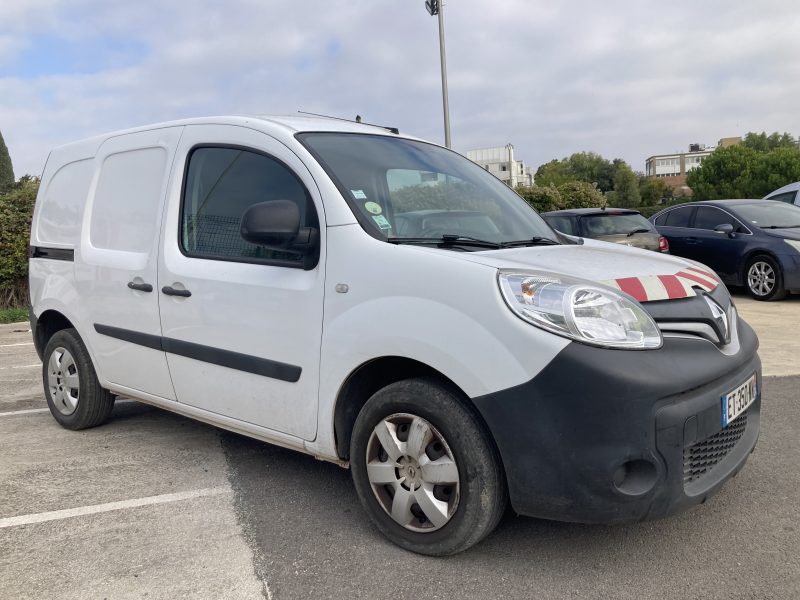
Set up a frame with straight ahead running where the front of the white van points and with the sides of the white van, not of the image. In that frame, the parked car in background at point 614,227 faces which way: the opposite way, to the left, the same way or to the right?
the opposite way

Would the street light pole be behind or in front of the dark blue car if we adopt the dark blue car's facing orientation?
behind

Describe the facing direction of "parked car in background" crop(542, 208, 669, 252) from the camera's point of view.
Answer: facing away from the viewer and to the left of the viewer

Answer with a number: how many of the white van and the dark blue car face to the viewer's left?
0

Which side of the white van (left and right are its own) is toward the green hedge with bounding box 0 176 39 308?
back

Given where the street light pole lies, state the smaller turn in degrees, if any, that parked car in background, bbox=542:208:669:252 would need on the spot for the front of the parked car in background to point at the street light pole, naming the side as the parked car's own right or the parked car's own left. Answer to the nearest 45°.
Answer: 0° — it already faces it

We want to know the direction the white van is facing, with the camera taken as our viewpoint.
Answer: facing the viewer and to the right of the viewer

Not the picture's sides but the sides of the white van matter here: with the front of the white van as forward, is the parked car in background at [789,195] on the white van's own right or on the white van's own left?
on the white van's own left

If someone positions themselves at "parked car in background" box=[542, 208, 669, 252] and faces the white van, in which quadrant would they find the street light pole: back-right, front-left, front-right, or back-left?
back-right

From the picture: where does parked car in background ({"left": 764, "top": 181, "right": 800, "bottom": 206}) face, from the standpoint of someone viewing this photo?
facing to the left of the viewer

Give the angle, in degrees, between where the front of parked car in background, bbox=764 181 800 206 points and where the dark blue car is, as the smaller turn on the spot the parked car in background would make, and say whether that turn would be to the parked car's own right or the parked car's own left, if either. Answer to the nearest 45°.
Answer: approximately 90° to the parked car's own left
